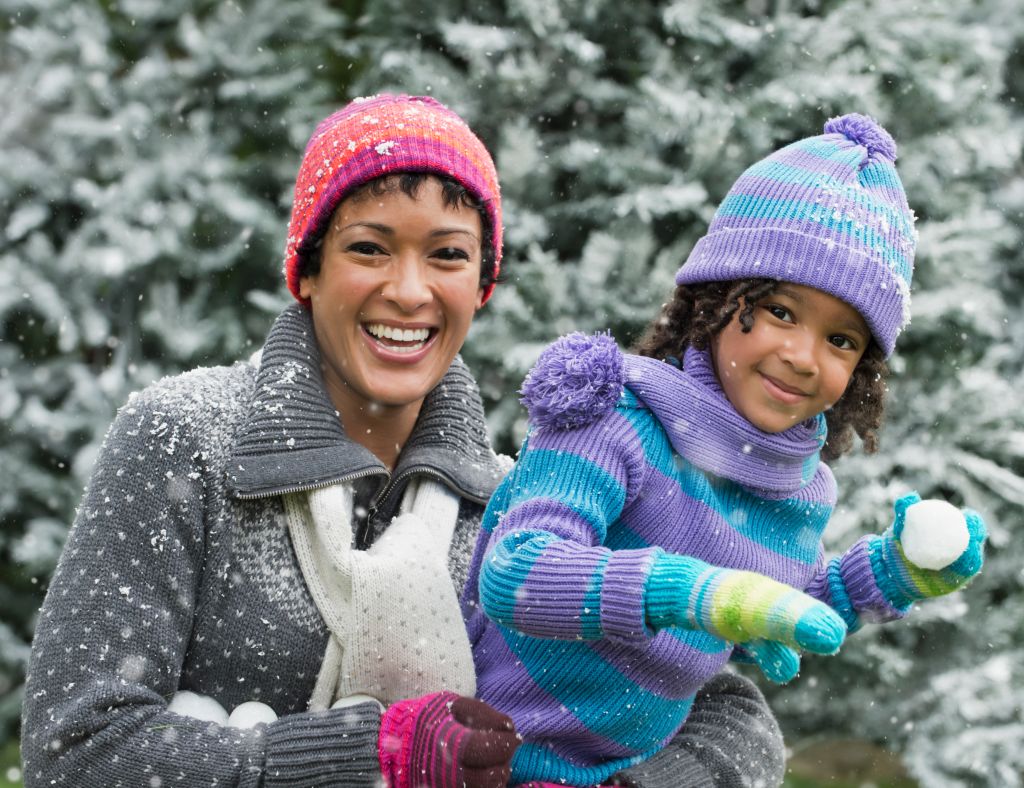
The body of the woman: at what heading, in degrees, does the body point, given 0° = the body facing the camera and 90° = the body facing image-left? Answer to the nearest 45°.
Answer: approximately 315°
